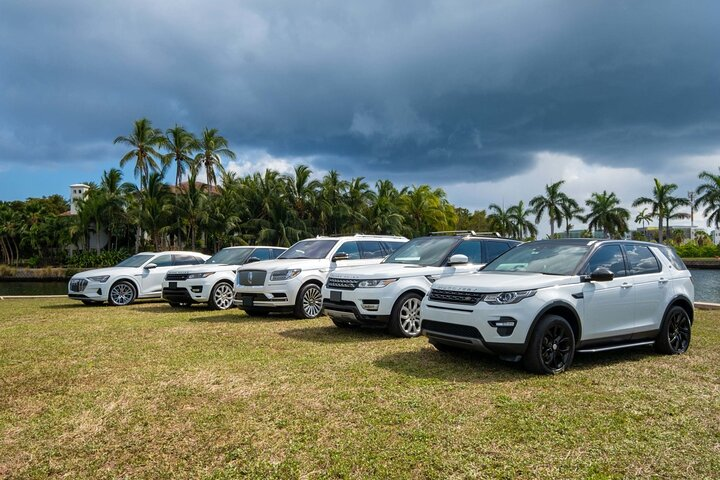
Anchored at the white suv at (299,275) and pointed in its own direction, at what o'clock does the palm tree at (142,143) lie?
The palm tree is roughly at 4 o'clock from the white suv.

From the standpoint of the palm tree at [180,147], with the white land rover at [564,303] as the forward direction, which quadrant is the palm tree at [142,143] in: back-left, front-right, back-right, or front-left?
back-right

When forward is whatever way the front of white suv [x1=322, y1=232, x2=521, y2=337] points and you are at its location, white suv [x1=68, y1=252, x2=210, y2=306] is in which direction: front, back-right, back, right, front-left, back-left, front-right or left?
right

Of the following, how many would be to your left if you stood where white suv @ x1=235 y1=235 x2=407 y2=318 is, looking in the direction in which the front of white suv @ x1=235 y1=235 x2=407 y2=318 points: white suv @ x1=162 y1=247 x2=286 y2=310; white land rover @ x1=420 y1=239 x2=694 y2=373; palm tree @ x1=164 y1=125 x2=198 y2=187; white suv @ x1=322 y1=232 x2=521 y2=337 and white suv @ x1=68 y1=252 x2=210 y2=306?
2

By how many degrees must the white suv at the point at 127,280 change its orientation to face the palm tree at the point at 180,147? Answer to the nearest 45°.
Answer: approximately 135° to its right

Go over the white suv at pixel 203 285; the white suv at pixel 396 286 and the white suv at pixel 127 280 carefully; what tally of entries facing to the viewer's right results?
0

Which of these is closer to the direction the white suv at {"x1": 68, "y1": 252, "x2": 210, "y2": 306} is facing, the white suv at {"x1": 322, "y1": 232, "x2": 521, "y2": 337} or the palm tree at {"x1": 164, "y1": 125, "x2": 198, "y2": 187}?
the white suv

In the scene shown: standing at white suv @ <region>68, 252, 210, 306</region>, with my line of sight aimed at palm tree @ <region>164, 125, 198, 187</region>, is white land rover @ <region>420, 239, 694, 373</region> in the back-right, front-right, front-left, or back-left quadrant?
back-right

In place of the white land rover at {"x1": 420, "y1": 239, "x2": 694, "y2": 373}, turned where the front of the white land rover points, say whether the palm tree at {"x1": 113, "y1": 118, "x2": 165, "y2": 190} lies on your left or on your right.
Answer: on your right

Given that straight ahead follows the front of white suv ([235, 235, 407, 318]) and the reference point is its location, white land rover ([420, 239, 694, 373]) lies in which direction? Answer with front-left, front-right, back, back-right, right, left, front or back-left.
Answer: left

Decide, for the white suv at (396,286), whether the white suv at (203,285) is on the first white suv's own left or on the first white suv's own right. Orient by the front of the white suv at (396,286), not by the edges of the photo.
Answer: on the first white suv's own right

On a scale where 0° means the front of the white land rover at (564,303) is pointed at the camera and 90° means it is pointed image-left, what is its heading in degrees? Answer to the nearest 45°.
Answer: approximately 45°

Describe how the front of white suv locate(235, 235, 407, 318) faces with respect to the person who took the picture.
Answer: facing the viewer and to the left of the viewer

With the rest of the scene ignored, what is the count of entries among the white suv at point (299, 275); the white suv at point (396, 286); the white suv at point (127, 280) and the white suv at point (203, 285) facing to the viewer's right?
0

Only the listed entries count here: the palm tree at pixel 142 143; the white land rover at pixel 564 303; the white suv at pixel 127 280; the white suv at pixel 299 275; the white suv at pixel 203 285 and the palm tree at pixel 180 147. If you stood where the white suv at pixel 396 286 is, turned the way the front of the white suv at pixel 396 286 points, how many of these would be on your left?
1

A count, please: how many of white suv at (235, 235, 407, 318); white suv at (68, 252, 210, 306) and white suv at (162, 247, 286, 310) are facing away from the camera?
0

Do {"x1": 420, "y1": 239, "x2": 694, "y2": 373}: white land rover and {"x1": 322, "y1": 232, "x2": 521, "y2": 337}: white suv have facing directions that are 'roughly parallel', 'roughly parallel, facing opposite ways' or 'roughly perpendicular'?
roughly parallel

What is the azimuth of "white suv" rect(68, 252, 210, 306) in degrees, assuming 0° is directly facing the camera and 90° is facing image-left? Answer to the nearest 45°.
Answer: approximately 45°
